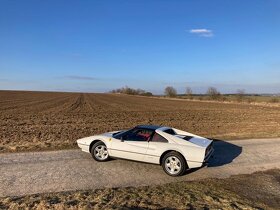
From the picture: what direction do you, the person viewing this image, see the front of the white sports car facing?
facing away from the viewer and to the left of the viewer
